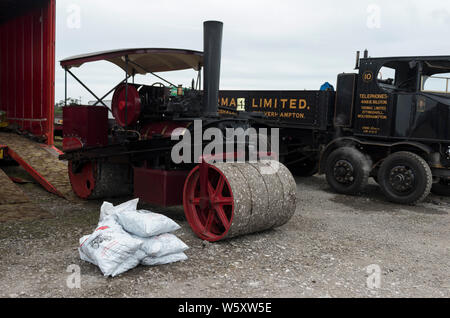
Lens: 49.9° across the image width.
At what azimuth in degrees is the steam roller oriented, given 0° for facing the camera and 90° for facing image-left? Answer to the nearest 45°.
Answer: approximately 315°

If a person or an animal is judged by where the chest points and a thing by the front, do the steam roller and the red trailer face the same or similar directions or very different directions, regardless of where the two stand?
very different directions

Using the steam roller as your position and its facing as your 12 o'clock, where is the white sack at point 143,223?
The white sack is roughly at 2 o'clock from the steam roller.

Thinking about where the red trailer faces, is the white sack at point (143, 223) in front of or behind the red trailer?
behind

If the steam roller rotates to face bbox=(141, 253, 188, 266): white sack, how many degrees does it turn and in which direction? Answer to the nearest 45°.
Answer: approximately 45° to its right

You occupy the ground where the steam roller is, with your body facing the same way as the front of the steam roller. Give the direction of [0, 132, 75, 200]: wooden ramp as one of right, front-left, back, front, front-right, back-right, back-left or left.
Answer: back

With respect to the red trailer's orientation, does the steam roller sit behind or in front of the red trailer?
behind

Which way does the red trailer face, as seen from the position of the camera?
facing away from the viewer and to the left of the viewer

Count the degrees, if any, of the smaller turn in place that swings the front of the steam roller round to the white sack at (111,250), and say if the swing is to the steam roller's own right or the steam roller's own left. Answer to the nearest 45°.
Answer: approximately 45° to the steam roller's own right

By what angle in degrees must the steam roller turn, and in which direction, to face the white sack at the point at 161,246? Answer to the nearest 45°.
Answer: approximately 45° to its right

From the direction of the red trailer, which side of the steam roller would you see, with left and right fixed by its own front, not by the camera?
back

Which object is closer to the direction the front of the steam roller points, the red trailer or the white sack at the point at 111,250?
the white sack

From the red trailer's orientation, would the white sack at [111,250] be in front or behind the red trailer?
behind
